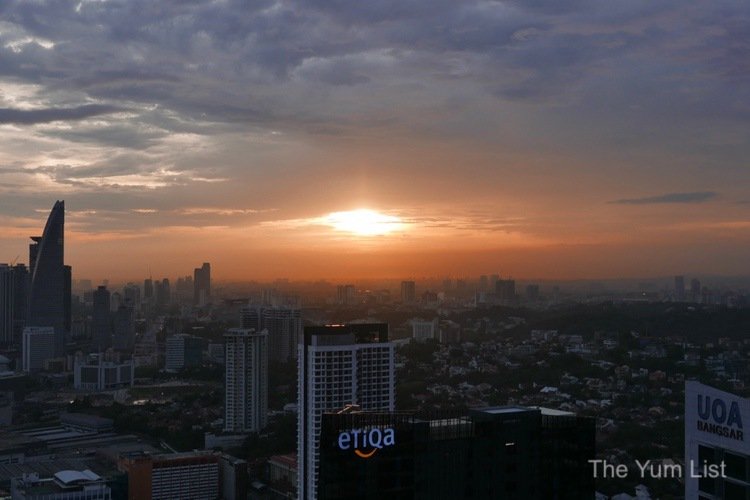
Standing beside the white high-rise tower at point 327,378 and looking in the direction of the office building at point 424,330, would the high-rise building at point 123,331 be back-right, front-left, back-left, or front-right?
front-left

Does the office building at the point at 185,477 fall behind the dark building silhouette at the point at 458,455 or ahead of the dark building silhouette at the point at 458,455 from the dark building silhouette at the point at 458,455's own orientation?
behind

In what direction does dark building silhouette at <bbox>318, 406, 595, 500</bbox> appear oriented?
toward the camera

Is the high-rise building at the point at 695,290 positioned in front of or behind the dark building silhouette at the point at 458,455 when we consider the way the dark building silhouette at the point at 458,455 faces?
behind

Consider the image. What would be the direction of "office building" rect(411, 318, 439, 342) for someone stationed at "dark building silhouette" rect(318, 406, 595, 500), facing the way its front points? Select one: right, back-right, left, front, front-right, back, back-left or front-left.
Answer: back

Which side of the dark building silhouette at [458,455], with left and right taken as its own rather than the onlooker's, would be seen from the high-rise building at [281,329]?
back

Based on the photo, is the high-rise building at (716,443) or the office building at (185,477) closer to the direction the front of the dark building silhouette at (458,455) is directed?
the high-rise building

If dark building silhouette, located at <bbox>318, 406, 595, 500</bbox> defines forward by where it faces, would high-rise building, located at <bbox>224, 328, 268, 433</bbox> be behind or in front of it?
behind

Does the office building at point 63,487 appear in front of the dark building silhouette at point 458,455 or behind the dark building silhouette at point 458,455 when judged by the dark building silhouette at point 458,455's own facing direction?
behind

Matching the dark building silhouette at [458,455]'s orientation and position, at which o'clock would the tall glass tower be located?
The tall glass tower is roughly at 5 o'clock from the dark building silhouette.

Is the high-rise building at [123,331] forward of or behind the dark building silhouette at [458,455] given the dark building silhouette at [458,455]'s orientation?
behind

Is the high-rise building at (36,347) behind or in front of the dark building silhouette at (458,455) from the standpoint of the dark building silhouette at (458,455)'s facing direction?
behind

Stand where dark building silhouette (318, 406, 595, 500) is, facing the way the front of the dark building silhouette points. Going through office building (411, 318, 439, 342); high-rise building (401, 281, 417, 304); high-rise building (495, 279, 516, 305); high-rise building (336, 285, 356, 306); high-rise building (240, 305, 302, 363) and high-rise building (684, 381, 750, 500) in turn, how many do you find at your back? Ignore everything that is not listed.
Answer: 5

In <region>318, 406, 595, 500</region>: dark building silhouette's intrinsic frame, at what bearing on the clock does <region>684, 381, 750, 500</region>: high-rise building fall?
The high-rise building is roughly at 10 o'clock from the dark building silhouette.

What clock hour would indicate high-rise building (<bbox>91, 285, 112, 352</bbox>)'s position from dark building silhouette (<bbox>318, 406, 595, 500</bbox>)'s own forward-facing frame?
The high-rise building is roughly at 5 o'clock from the dark building silhouette.

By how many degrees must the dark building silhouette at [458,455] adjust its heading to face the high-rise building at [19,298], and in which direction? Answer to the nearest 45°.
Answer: approximately 135° to its right

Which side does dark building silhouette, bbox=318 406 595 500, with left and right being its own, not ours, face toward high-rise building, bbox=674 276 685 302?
back

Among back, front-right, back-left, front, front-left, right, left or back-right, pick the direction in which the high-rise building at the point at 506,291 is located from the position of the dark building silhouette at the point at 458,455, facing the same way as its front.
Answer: back
